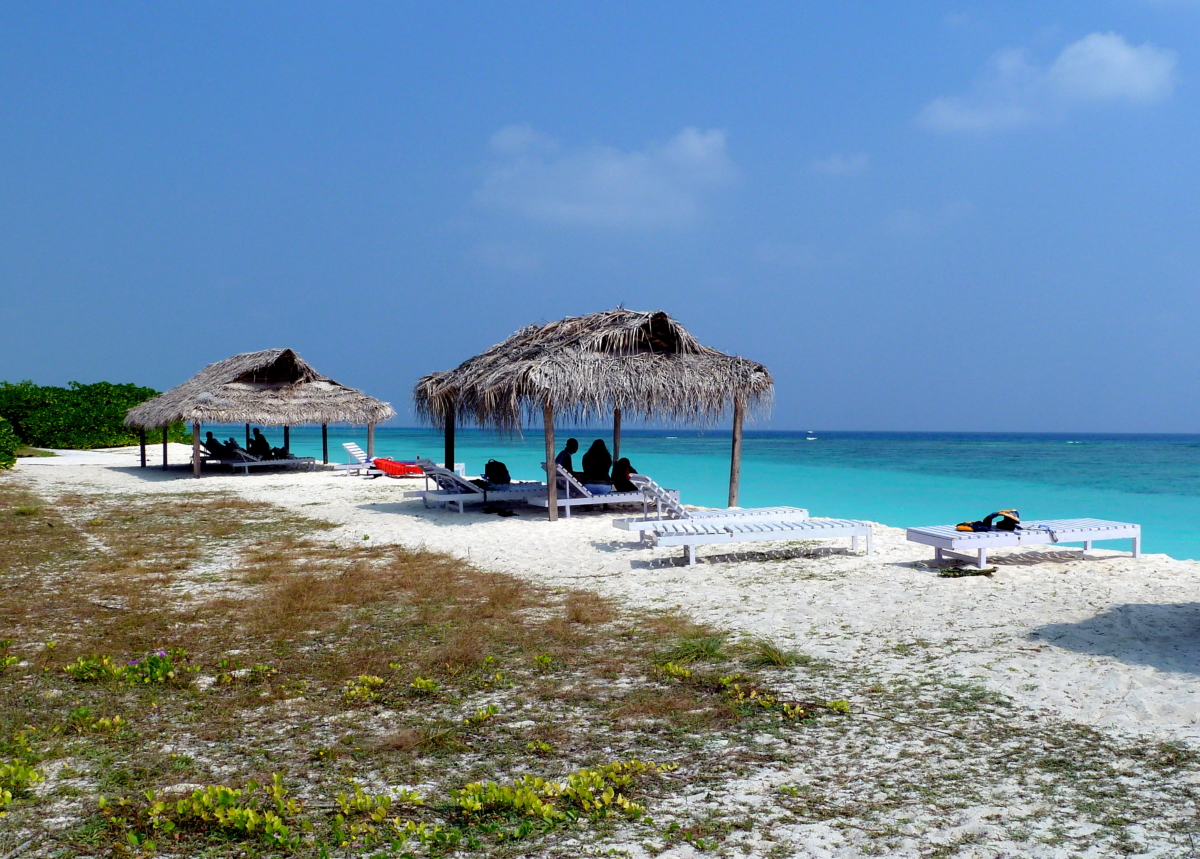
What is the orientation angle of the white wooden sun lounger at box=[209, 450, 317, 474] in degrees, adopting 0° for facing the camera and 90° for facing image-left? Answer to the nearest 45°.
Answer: approximately 270°

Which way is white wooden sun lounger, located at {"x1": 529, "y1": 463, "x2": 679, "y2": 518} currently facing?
to the viewer's right

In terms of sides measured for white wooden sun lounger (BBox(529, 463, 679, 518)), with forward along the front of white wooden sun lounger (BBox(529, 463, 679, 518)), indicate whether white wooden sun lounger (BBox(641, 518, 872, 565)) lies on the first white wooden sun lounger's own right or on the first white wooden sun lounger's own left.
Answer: on the first white wooden sun lounger's own right

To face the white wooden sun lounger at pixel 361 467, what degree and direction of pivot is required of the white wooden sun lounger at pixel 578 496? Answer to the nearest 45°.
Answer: approximately 135° to its left

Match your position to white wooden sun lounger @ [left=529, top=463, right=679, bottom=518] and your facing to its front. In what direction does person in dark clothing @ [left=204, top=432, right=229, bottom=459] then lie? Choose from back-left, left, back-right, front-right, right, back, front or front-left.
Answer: back-left
